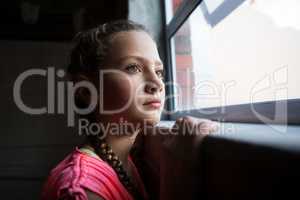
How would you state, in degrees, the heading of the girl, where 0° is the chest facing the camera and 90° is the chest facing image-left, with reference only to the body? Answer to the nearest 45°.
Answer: approximately 315°

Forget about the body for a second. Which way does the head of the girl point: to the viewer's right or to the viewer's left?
to the viewer's right
